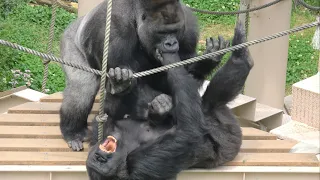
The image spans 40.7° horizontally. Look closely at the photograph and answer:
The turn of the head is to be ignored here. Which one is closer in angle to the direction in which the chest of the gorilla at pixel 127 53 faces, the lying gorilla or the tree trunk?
the lying gorilla

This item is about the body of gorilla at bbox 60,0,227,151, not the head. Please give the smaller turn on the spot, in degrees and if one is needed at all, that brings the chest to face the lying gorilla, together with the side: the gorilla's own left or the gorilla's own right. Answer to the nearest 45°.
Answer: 0° — it already faces it

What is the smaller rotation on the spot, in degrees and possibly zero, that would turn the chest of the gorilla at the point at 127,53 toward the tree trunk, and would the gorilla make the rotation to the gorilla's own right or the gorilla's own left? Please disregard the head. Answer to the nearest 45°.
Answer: approximately 135° to the gorilla's own left

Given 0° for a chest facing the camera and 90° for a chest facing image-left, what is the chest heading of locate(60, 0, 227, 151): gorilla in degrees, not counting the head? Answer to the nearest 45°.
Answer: approximately 315°
